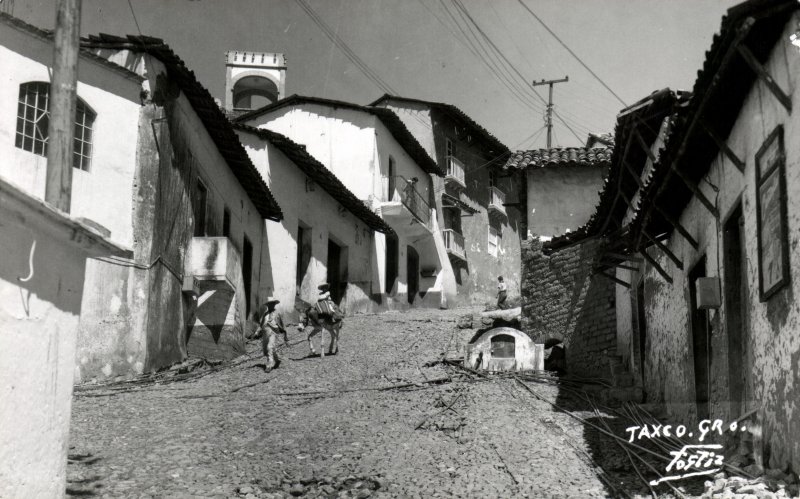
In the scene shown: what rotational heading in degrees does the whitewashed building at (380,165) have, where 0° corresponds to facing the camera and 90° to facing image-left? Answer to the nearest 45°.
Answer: approximately 315°

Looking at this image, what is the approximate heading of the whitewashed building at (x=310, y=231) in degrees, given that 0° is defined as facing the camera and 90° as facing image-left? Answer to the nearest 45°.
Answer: approximately 315°

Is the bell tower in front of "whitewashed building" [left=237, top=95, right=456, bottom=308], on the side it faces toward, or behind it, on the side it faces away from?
behind

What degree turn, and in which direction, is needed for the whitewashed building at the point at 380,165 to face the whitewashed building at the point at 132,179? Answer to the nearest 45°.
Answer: approximately 45° to its right

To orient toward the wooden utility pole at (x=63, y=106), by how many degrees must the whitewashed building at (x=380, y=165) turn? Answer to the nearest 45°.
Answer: approximately 45° to its right

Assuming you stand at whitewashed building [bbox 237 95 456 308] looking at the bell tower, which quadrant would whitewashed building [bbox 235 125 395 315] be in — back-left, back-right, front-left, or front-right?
back-left
